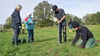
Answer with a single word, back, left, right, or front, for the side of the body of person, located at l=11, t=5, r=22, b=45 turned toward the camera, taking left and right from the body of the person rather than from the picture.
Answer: right

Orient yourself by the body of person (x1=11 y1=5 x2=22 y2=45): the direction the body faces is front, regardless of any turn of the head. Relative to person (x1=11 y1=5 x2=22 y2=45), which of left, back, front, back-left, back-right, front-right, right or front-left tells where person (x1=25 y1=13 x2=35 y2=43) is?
front-left

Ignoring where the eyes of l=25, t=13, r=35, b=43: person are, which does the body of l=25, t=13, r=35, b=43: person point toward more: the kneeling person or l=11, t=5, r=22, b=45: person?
the kneeling person

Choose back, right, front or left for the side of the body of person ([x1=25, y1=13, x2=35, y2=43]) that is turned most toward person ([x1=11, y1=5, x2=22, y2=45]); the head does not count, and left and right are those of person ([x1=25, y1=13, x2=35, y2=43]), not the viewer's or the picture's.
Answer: right

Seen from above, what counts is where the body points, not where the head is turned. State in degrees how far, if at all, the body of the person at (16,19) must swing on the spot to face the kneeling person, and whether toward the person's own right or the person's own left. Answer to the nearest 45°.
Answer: approximately 45° to the person's own right

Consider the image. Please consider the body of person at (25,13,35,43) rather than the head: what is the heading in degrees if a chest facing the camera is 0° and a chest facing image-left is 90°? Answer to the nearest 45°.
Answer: approximately 315°

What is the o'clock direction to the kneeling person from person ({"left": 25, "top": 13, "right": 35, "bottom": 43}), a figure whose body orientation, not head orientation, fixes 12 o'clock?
The kneeling person is roughly at 12 o'clock from the person.

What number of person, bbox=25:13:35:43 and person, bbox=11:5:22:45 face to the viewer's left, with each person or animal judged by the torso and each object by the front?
0
